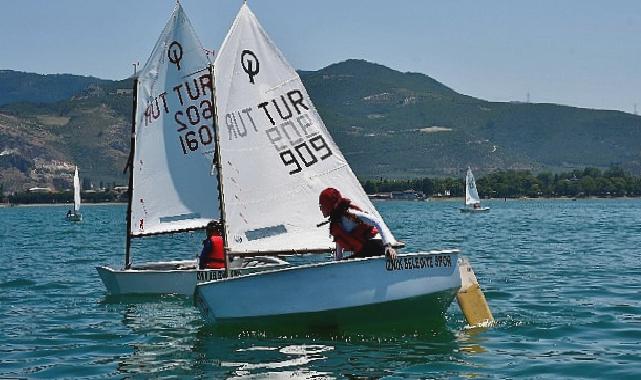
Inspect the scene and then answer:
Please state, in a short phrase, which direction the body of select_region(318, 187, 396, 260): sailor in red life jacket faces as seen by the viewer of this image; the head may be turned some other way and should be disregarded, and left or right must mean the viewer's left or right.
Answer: facing to the left of the viewer

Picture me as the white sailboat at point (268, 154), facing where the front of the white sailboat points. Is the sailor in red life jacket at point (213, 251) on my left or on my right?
on my right

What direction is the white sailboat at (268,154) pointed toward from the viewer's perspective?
to the viewer's left

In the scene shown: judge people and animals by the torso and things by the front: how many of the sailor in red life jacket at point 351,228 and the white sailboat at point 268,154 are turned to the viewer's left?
2

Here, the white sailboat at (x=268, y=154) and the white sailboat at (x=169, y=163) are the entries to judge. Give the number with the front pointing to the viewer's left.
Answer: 2

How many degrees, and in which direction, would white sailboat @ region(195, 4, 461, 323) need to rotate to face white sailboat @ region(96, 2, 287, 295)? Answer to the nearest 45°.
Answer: approximately 45° to its right

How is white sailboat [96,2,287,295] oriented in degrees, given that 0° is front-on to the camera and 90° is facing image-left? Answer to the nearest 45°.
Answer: approximately 90°

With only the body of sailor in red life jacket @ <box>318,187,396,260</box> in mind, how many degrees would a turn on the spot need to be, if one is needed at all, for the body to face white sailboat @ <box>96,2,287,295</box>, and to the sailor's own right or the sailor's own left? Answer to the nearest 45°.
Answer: approximately 45° to the sailor's own right
